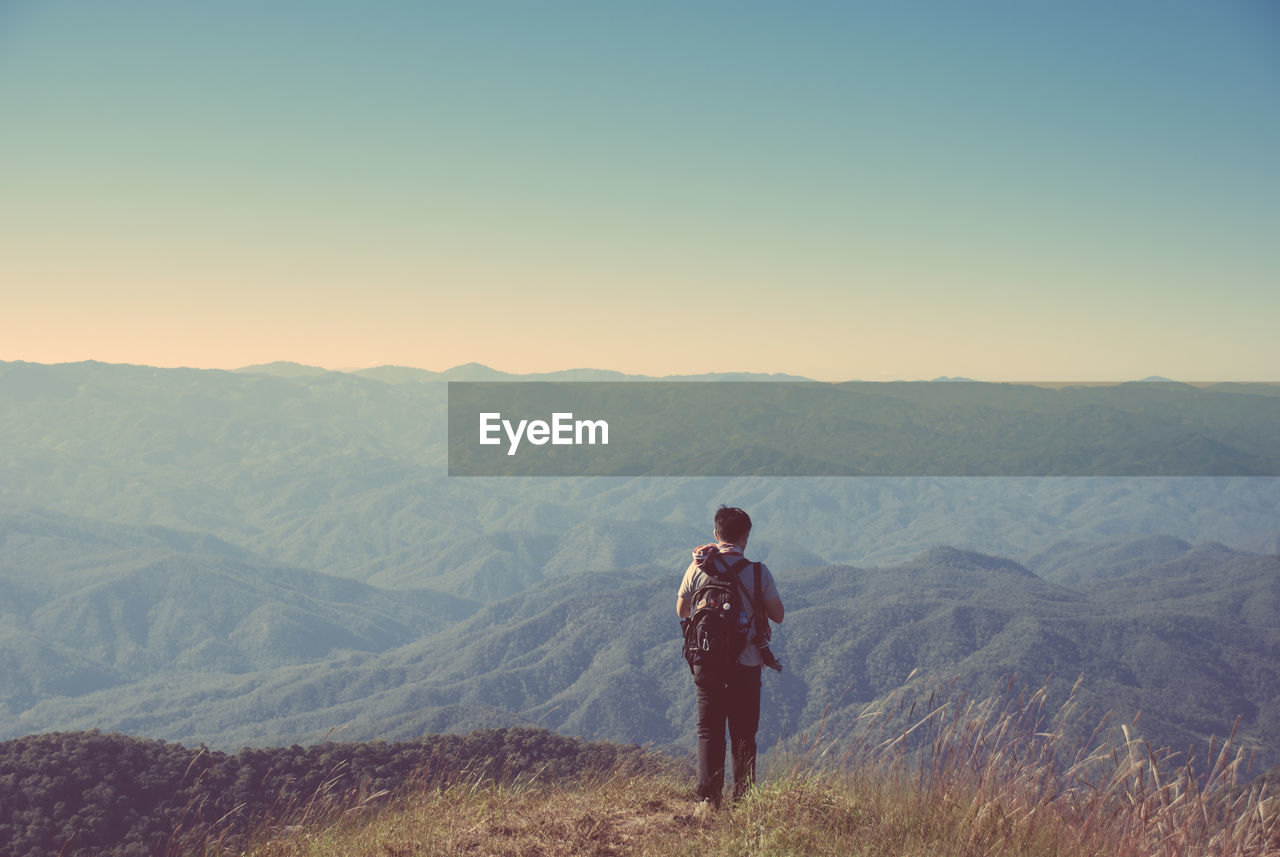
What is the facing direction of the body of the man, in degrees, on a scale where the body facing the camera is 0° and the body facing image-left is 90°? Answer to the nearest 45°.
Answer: approximately 225°

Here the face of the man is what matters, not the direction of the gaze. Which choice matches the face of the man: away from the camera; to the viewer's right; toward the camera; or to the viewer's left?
away from the camera
